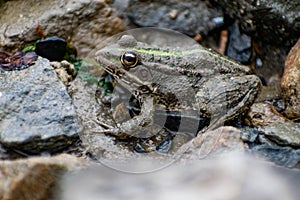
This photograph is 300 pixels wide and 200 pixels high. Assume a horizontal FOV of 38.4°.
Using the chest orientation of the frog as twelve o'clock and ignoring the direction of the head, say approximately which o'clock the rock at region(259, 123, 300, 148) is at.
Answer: The rock is roughly at 7 o'clock from the frog.

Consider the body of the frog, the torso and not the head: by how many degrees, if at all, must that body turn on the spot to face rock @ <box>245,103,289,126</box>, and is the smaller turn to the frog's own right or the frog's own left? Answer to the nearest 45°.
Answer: approximately 180°

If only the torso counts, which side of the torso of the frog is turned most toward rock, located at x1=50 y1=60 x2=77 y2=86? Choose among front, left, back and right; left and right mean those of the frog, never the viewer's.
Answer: front

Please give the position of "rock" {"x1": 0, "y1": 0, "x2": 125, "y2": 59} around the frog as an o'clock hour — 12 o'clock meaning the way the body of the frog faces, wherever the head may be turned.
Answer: The rock is roughly at 1 o'clock from the frog.

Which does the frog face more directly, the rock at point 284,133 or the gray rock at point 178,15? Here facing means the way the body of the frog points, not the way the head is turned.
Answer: the gray rock

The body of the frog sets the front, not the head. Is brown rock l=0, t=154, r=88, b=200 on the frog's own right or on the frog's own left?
on the frog's own left

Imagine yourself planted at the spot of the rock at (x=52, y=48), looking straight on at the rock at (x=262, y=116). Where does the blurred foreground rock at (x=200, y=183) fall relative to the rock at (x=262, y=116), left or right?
right

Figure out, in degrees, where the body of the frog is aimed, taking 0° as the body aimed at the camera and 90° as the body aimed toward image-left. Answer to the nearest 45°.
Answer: approximately 90°

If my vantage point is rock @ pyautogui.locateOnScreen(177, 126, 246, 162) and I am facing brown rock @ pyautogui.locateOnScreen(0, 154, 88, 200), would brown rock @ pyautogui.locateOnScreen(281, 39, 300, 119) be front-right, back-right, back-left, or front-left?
back-right

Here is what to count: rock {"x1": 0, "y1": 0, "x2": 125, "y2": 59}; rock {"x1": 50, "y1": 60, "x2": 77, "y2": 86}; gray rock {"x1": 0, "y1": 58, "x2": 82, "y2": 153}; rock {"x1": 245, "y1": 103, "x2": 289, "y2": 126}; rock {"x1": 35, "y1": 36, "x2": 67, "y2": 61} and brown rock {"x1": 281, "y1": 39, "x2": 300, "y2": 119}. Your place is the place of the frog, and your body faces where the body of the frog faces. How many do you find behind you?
2

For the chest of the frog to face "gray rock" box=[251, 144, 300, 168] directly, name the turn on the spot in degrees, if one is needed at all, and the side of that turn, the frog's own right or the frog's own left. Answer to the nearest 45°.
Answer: approximately 135° to the frog's own left

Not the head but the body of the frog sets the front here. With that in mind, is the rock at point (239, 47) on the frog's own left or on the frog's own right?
on the frog's own right

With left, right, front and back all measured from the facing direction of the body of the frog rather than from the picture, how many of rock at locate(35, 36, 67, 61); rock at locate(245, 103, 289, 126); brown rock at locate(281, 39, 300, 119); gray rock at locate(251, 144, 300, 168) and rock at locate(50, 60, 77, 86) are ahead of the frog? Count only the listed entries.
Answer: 2

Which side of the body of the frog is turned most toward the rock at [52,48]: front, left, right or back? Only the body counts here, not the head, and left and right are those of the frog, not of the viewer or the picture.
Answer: front

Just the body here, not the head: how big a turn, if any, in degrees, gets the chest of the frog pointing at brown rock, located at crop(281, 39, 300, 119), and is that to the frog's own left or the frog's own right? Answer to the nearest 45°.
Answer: approximately 180°
